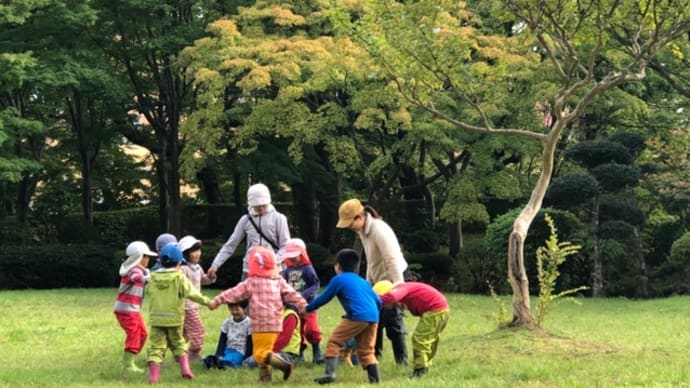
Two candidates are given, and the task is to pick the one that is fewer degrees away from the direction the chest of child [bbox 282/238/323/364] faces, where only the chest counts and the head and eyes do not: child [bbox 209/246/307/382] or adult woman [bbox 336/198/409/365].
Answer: the child

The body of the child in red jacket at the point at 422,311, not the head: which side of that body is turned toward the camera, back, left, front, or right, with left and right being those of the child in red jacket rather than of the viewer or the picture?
left

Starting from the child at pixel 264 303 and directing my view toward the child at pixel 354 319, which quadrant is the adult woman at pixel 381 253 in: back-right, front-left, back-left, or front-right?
front-left

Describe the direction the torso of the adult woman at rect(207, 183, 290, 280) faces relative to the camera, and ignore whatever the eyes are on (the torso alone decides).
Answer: toward the camera

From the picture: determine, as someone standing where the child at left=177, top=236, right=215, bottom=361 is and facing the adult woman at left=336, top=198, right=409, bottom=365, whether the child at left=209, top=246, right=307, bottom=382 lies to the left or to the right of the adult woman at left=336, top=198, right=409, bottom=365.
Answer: right

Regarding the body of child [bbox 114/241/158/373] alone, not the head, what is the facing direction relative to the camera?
to the viewer's right

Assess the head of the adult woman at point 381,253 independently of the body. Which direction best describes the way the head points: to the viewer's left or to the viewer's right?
to the viewer's left

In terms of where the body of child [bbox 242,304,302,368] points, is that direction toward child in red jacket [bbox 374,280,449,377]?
no

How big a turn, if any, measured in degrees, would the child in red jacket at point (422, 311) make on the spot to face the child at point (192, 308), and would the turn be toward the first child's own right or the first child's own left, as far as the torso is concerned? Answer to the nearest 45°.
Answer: approximately 45° to the first child's own right

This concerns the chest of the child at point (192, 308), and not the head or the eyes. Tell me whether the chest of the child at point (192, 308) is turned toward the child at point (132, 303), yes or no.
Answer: no

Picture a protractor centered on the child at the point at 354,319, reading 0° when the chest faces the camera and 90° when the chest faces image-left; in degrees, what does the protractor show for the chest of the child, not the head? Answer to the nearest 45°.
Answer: approximately 135°

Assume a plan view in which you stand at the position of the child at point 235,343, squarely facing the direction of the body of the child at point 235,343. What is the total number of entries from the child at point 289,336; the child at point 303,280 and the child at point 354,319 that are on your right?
0

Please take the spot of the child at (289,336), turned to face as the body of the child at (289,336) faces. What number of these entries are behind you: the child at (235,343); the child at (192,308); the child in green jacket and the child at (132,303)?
0

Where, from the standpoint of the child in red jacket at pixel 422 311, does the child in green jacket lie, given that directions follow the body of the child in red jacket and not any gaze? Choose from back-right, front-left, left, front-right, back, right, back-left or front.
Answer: front

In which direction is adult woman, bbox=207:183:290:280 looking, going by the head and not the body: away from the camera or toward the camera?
toward the camera

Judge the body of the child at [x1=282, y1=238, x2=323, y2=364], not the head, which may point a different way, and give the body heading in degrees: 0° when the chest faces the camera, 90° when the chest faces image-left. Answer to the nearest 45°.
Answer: approximately 45°

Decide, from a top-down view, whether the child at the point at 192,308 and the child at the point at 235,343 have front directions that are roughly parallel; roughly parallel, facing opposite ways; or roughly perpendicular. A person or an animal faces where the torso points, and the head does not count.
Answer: roughly perpendicular

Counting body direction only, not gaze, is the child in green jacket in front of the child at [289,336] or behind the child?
in front
